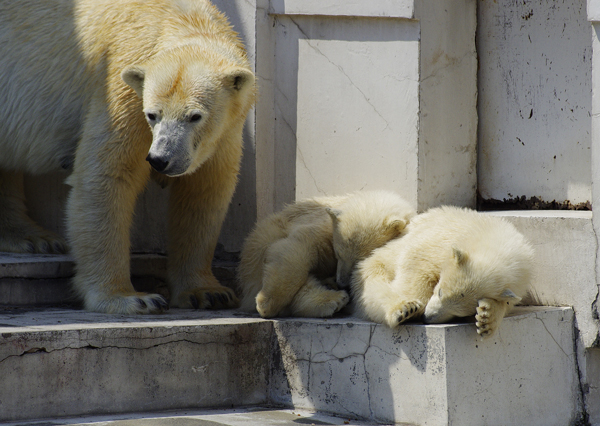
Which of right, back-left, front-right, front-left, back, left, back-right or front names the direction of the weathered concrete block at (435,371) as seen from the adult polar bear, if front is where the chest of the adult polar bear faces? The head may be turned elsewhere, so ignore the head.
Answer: front

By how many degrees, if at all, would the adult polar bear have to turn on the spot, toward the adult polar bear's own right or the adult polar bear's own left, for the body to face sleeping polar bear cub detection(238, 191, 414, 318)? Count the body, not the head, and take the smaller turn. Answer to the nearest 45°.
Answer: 0° — it already faces it

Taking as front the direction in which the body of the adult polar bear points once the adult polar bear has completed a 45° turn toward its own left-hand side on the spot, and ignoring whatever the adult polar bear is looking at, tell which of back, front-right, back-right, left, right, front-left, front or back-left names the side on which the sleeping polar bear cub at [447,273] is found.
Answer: front-right

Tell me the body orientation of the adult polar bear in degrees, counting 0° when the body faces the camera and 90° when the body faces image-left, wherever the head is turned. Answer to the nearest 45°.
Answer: approximately 315°
